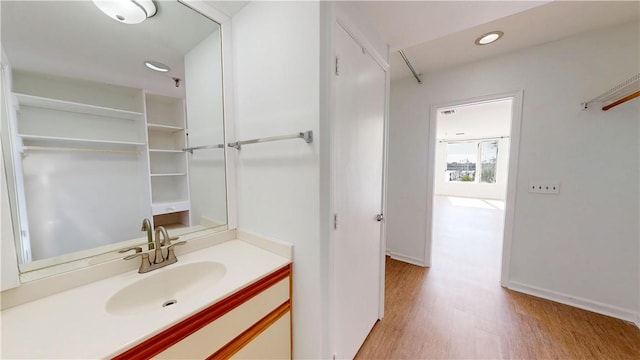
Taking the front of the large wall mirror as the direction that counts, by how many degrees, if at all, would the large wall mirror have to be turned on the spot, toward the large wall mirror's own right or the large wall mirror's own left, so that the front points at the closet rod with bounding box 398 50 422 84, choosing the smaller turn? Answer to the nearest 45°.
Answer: approximately 45° to the large wall mirror's own left

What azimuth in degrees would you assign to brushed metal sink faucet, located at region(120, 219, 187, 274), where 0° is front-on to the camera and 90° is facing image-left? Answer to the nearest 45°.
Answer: approximately 315°

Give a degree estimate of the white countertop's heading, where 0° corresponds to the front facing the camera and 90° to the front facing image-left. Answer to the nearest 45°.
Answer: approximately 315°

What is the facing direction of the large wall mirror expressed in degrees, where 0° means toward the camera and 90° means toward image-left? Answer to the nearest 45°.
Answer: approximately 315°

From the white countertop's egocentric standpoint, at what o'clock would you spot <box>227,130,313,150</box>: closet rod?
The closet rod is roughly at 9 o'clock from the white countertop.
